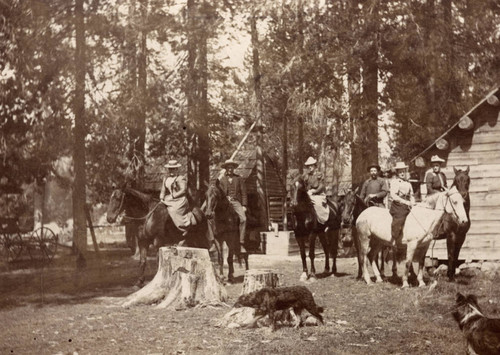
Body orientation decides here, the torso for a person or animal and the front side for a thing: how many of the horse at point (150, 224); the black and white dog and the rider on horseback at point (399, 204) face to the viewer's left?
2

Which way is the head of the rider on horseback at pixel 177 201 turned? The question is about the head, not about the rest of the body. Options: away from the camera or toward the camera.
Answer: toward the camera

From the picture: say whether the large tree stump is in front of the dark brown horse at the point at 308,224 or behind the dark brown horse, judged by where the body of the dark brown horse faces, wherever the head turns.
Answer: in front

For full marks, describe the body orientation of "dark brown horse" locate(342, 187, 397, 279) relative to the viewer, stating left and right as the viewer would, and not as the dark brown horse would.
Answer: facing the viewer and to the left of the viewer

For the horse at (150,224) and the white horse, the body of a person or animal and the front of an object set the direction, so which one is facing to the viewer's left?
the horse

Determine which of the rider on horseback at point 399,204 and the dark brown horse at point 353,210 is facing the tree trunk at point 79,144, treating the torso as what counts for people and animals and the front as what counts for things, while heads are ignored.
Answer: the dark brown horse

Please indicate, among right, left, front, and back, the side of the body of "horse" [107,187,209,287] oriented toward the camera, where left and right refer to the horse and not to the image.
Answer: left

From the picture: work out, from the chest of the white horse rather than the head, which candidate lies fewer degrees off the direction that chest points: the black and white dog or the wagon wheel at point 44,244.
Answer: the black and white dog

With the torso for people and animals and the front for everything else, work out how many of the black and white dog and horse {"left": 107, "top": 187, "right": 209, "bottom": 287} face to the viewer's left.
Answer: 2

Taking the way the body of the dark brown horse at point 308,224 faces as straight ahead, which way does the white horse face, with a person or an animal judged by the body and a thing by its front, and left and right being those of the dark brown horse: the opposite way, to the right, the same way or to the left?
to the left

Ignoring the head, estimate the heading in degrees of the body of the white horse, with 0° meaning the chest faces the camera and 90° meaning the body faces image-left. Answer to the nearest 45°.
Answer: approximately 315°

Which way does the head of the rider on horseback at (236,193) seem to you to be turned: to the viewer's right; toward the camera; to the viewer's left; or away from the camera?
toward the camera

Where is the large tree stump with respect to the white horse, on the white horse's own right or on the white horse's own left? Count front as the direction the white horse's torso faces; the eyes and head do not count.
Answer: on the white horse's own right

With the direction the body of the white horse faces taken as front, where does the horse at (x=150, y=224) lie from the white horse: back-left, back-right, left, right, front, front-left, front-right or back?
back-right

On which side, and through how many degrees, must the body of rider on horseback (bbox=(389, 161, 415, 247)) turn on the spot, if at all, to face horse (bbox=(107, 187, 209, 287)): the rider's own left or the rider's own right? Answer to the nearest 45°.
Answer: approximately 135° to the rider's own right

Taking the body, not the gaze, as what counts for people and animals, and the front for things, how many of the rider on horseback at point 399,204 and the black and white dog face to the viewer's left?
1

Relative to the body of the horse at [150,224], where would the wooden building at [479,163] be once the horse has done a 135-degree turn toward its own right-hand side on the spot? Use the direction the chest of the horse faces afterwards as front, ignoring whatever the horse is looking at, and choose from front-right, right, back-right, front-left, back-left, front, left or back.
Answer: front-right

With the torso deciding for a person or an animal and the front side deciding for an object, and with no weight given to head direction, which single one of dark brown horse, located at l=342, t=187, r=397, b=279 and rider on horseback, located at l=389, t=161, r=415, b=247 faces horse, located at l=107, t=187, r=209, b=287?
the dark brown horse
